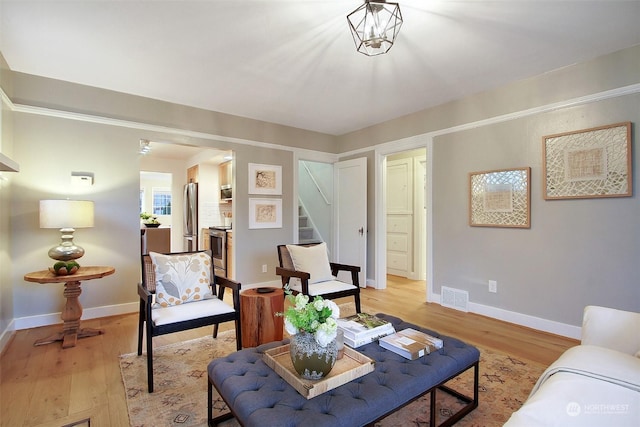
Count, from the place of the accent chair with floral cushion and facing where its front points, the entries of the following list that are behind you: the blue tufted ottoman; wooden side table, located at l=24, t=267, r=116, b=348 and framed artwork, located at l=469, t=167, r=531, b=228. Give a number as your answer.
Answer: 1

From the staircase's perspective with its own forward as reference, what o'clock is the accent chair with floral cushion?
The accent chair with floral cushion is roughly at 2 o'clock from the staircase.

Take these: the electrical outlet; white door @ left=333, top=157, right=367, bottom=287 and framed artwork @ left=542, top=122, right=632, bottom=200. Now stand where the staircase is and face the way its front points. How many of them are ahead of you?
3

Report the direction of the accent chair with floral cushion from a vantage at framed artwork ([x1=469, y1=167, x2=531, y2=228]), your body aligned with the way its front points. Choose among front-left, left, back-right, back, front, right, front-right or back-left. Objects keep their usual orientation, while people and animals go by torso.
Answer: front

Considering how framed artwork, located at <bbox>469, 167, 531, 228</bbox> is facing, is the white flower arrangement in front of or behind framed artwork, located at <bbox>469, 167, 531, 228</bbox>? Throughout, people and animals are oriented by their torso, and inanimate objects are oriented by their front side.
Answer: in front

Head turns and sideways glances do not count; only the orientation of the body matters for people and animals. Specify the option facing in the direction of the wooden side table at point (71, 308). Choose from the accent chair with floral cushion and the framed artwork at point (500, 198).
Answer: the framed artwork

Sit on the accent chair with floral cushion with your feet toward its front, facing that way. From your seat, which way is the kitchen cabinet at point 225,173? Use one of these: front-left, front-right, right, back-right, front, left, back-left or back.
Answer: back-left

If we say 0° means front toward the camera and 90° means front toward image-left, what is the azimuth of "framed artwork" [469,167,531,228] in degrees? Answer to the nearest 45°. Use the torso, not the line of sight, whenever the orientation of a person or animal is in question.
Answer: approximately 45°

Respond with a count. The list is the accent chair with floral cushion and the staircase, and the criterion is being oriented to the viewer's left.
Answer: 0

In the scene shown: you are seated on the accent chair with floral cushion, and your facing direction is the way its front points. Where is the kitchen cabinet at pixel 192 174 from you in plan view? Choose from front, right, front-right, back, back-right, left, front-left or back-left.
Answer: back-left

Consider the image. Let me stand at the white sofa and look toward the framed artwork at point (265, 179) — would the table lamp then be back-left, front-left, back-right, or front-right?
front-left

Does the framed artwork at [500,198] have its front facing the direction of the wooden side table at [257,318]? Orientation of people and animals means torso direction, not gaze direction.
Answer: yes

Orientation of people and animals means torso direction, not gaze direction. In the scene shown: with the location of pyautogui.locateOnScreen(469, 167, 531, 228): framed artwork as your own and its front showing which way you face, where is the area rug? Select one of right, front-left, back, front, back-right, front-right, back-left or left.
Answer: front

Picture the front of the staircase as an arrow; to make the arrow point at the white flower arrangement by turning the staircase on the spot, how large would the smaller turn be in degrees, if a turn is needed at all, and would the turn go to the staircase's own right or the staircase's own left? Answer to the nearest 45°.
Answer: approximately 45° to the staircase's own right
